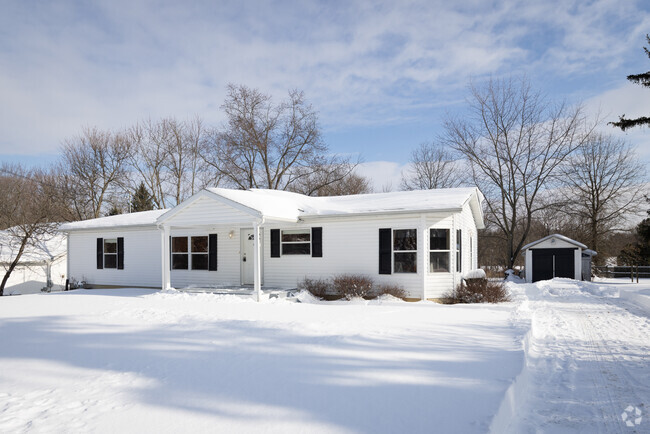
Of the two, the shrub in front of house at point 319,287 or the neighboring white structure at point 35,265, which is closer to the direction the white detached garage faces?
the shrub in front of house

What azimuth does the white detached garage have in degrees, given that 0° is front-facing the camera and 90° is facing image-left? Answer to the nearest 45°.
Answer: approximately 0°

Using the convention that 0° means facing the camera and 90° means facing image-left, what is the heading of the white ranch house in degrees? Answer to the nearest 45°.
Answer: approximately 45°

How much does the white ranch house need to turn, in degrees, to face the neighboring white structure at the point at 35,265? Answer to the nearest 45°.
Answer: approximately 90° to its right
